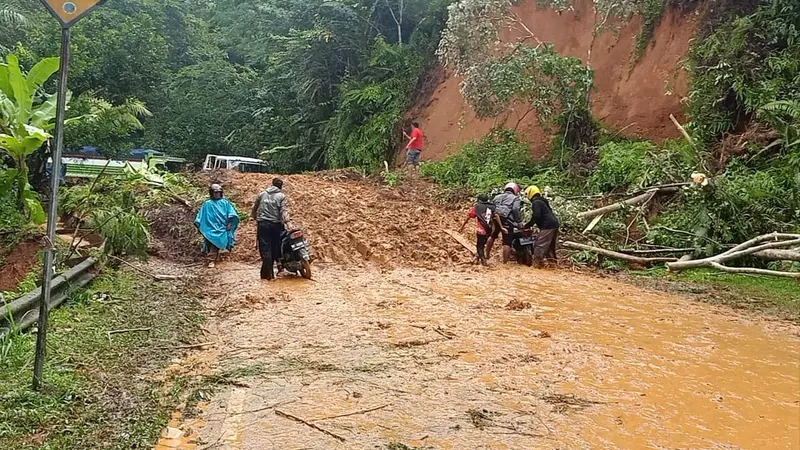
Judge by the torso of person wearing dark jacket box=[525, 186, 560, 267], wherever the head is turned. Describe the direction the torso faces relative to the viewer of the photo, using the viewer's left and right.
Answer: facing to the left of the viewer

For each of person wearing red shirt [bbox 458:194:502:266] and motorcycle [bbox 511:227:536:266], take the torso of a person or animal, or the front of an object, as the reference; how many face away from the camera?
2

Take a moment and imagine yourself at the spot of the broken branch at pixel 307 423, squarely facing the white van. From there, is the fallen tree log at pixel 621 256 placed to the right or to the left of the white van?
right

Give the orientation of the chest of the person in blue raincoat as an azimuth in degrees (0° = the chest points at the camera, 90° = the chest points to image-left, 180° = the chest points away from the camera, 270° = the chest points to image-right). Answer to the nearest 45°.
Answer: approximately 0°

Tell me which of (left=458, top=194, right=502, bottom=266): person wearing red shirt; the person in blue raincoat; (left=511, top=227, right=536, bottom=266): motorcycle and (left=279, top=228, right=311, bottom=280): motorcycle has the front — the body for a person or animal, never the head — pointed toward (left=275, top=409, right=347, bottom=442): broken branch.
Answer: the person in blue raincoat

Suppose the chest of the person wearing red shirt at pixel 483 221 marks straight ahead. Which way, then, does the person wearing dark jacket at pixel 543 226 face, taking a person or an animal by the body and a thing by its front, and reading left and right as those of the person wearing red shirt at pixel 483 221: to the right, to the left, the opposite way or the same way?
to the left

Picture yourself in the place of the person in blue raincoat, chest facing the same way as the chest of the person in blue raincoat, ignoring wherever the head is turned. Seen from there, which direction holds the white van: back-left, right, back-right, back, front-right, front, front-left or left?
back

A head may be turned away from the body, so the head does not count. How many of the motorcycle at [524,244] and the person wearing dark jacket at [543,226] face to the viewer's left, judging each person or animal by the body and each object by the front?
1

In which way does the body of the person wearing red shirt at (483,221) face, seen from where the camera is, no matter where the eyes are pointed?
away from the camera

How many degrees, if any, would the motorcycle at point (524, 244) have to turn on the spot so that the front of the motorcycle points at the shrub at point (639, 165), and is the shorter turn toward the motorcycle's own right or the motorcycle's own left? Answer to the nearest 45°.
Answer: approximately 45° to the motorcycle's own right

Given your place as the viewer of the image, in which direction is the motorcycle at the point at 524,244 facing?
facing away from the viewer
